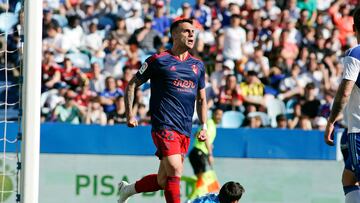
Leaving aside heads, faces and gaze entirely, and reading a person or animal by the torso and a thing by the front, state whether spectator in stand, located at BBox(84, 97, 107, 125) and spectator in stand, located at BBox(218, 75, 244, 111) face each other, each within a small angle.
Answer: no

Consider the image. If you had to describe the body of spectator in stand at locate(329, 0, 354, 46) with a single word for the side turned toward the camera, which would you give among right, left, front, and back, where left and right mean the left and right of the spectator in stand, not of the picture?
front

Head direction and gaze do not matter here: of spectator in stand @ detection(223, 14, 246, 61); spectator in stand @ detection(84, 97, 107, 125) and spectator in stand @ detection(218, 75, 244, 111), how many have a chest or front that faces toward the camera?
3

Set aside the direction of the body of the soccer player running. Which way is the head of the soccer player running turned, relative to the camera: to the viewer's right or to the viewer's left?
to the viewer's right

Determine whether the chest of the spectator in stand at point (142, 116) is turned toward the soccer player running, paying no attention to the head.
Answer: yes

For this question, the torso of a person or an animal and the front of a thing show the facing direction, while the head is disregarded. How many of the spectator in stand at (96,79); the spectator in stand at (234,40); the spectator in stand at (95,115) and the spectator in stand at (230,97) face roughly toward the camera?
4

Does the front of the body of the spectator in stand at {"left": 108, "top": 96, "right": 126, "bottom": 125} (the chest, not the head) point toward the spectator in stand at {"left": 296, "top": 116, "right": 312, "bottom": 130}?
no

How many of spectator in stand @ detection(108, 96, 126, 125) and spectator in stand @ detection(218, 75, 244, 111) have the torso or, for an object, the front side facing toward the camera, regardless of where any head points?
2

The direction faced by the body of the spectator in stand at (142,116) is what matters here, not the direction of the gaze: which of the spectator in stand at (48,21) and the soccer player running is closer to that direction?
the soccer player running

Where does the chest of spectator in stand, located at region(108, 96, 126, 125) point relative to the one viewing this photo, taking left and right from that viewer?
facing the viewer

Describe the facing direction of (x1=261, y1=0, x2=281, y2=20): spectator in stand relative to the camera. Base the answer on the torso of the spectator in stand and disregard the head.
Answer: toward the camera

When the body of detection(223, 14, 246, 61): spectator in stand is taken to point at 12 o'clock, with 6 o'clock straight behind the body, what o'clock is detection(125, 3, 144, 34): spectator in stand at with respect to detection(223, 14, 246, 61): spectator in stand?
detection(125, 3, 144, 34): spectator in stand is roughly at 3 o'clock from detection(223, 14, 246, 61): spectator in stand.

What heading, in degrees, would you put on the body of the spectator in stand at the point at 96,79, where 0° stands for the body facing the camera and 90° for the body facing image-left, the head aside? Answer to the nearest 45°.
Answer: approximately 0°

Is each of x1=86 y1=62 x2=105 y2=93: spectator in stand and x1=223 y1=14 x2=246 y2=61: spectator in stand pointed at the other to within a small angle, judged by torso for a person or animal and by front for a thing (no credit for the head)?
no
